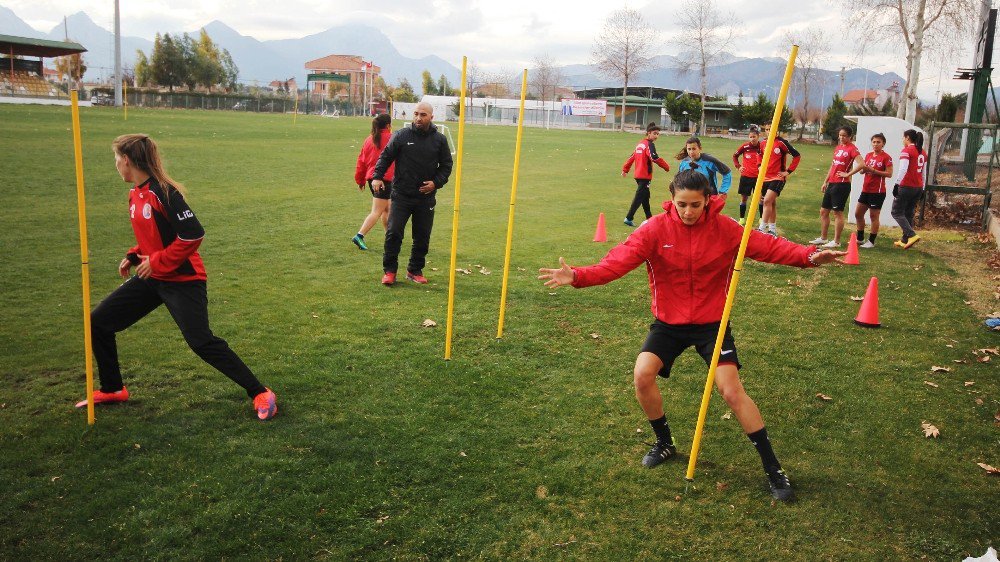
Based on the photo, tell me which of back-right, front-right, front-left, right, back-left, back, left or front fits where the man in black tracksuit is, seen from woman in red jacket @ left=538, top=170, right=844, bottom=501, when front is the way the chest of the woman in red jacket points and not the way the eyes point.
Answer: back-right

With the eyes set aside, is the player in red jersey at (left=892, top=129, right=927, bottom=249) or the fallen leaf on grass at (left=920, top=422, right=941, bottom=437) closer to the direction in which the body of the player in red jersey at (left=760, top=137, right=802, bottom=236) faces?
the fallen leaf on grass

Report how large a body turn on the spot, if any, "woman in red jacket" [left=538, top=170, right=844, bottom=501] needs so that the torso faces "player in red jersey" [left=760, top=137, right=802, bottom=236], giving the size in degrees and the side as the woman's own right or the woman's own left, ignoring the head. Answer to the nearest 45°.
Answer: approximately 180°

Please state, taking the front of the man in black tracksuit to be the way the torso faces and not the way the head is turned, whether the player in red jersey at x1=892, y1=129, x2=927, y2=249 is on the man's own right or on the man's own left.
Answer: on the man's own left

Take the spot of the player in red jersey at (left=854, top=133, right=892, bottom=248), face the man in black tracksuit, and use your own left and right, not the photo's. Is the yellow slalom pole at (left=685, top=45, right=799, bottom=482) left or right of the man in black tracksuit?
left

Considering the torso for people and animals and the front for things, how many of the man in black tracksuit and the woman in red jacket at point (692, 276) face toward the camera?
2

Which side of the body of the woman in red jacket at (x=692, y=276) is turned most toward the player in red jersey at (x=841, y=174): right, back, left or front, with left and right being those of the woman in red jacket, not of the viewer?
back

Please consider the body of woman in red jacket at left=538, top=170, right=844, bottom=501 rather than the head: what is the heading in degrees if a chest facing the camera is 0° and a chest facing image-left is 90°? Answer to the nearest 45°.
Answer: approximately 0°
